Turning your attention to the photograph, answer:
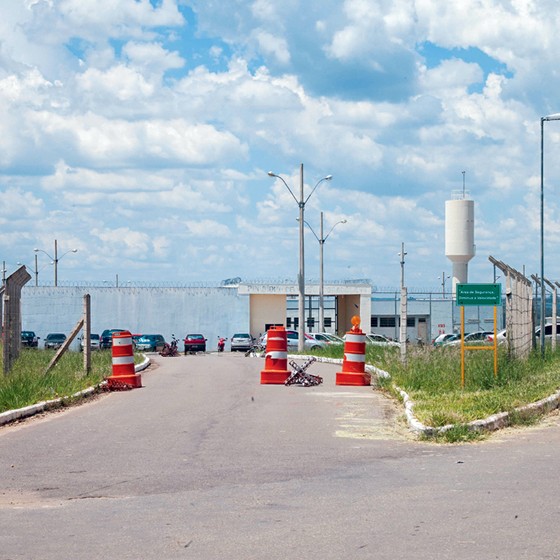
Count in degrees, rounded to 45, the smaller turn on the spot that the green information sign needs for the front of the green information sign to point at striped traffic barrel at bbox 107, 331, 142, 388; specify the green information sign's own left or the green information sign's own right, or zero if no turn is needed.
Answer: approximately 90° to the green information sign's own right

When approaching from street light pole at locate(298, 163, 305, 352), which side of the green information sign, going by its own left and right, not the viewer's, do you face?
back

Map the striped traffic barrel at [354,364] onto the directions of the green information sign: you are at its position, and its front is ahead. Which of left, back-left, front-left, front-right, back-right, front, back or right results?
back-right

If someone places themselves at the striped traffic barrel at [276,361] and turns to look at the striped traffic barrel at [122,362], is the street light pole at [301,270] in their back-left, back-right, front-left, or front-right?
back-right

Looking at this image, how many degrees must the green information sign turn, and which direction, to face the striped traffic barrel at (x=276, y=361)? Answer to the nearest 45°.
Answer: approximately 135° to its right

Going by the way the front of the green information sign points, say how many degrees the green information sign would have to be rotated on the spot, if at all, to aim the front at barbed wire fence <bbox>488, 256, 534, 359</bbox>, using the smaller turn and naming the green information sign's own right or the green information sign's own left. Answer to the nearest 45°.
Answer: approximately 180°

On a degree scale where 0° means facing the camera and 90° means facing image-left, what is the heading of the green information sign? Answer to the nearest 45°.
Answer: approximately 0°
